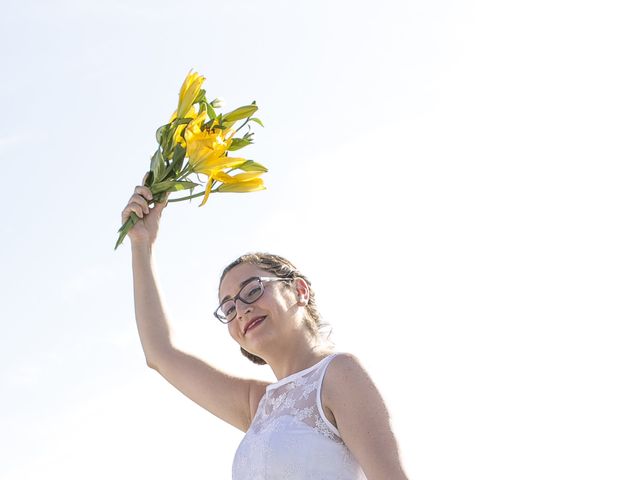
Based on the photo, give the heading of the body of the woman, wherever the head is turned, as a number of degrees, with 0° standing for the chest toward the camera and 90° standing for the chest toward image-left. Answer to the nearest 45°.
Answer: approximately 45°

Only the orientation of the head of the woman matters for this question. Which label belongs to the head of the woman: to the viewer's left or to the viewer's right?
to the viewer's left
